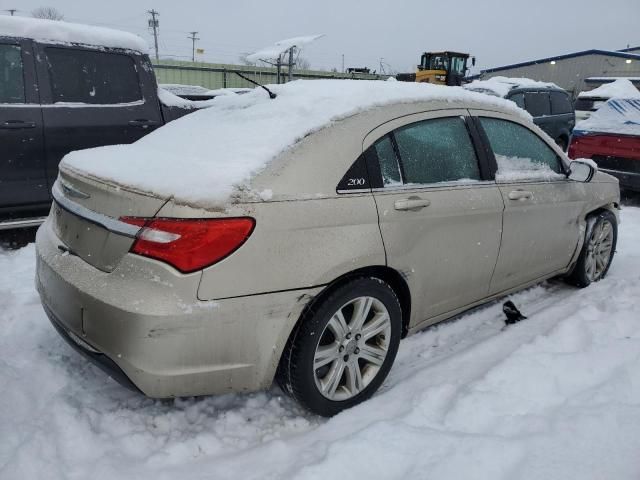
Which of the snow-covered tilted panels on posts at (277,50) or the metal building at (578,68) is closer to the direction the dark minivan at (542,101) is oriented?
the snow-covered tilted panels on posts

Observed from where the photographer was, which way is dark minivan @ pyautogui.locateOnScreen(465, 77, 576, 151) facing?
facing the viewer and to the left of the viewer

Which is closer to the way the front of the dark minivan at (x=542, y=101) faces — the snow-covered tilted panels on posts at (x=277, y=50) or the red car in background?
the snow-covered tilted panels on posts

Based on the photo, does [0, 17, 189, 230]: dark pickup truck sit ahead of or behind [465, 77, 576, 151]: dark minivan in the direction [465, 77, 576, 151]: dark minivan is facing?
ahead

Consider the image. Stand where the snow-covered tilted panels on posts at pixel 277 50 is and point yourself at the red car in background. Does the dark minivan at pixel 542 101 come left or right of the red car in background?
left
